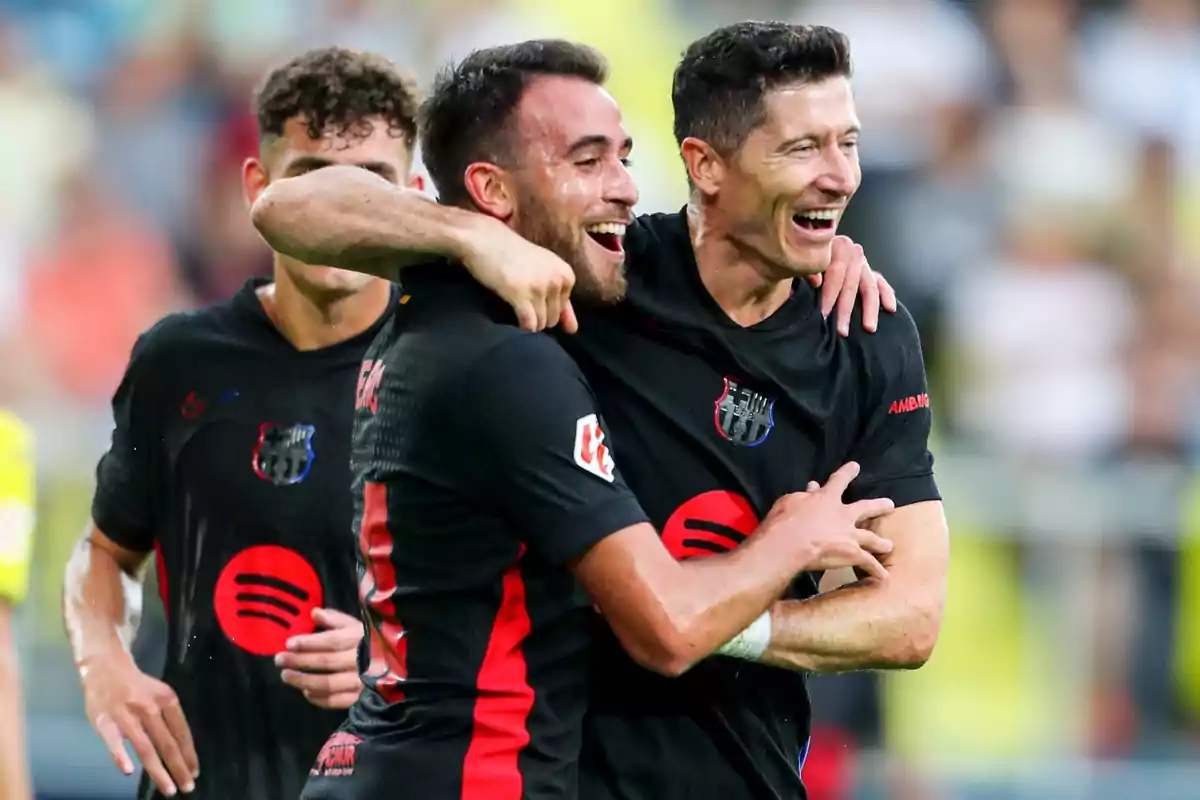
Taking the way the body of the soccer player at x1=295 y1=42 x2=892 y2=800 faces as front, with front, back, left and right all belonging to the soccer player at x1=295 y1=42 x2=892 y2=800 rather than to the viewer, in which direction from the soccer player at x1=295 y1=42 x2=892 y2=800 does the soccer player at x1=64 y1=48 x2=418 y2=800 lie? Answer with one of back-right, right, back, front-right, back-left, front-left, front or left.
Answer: back-left

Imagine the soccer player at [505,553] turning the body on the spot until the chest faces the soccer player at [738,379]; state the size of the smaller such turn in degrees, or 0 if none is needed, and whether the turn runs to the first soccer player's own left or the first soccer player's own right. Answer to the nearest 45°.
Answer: approximately 45° to the first soccer player's own left

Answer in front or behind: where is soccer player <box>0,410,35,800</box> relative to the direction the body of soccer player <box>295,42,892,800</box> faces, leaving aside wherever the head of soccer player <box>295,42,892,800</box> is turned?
behind

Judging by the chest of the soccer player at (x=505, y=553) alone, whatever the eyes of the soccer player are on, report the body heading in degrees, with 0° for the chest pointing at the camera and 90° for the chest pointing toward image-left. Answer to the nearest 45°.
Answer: approximately 270°
